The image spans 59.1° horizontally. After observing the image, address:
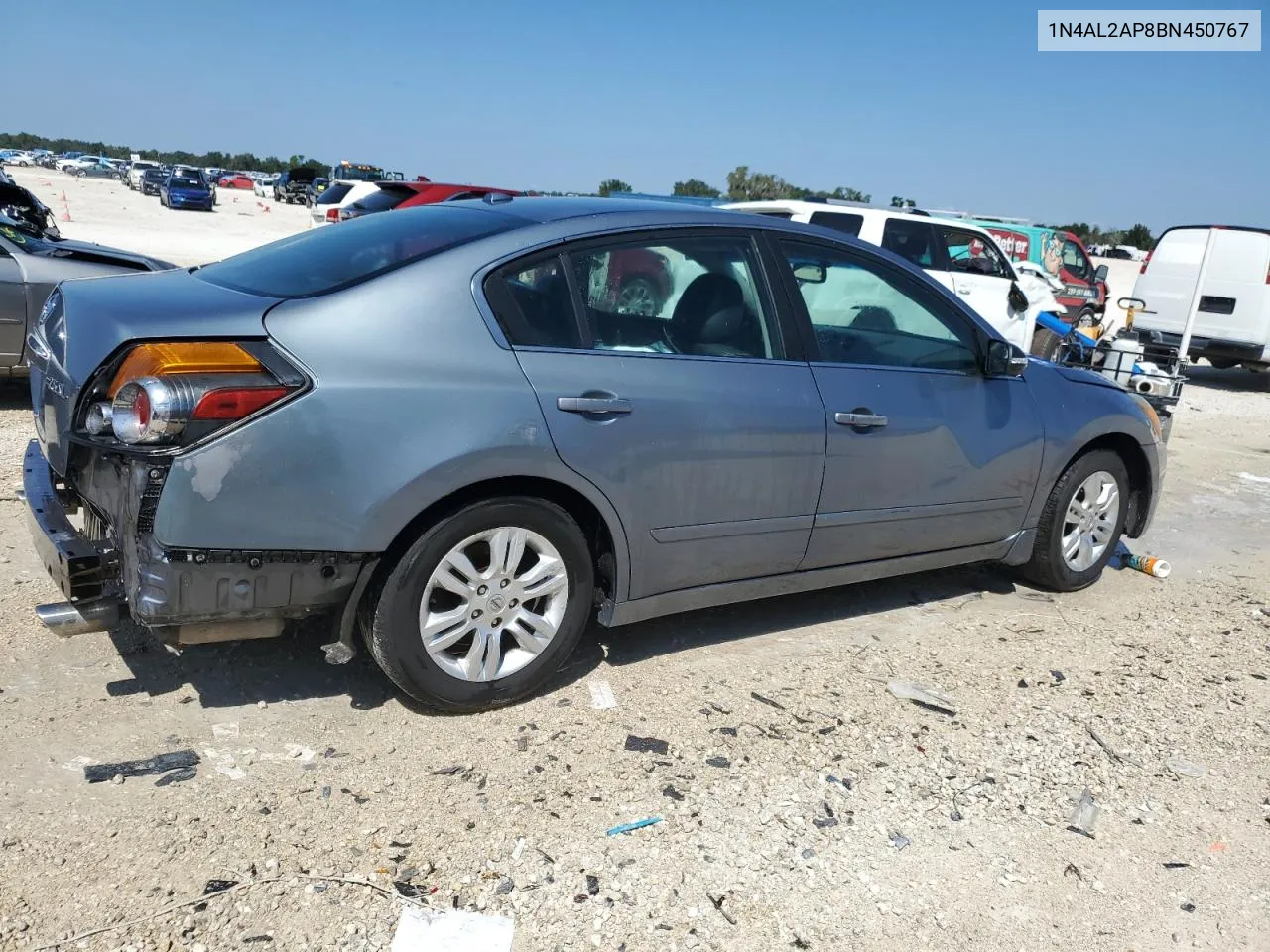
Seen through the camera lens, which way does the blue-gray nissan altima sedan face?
facing away from the viewer and to the right of the viewer

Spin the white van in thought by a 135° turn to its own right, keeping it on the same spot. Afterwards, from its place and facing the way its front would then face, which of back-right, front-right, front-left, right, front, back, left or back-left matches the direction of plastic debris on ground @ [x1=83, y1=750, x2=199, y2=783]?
front-right

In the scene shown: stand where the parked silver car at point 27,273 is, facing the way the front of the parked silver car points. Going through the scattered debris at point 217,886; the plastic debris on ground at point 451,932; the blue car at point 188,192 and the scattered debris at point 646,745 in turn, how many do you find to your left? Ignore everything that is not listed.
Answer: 1

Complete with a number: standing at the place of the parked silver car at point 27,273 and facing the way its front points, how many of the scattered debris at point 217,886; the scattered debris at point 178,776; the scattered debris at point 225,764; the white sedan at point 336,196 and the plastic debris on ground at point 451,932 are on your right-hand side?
4

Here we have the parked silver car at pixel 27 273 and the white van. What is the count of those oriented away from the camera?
1

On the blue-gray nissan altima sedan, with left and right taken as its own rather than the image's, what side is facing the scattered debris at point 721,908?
right

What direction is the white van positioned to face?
away from the camera

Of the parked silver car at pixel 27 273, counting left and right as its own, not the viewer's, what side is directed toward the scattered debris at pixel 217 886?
right

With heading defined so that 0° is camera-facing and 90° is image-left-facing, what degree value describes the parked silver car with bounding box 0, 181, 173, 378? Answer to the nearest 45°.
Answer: approximately 270°

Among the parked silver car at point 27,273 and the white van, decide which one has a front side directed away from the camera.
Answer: the white van

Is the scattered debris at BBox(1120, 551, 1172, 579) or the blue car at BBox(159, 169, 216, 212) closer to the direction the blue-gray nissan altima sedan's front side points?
the scattered debris

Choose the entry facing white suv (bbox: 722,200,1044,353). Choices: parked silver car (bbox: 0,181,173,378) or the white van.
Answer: the parked silver car
